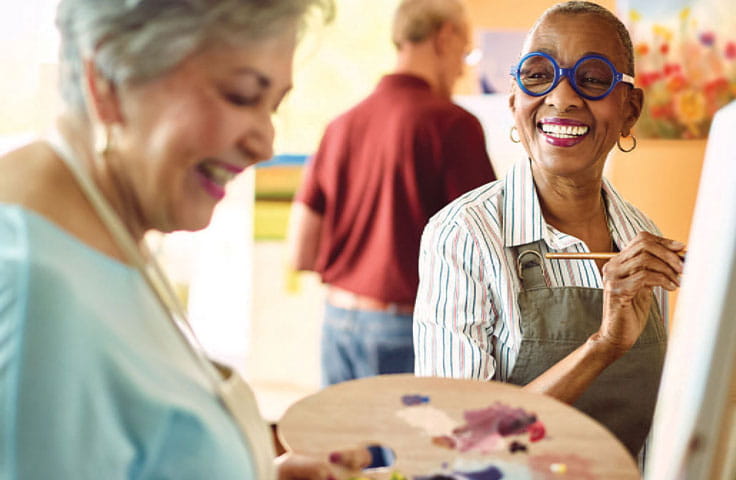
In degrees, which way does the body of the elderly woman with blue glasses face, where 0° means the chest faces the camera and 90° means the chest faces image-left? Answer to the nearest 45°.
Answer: approximately 315°
